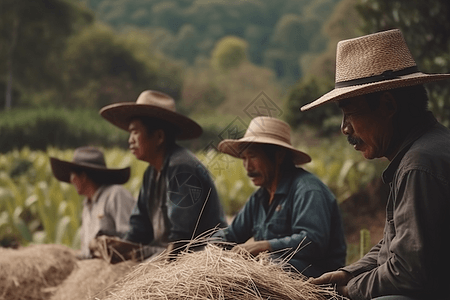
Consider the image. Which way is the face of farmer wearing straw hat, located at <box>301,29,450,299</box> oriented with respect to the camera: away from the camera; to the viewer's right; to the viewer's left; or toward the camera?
to the viewer's left

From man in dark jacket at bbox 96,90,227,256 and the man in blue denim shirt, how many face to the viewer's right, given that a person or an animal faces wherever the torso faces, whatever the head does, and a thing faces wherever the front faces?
0

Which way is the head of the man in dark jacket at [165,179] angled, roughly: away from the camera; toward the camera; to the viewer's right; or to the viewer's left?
to the viewer's left

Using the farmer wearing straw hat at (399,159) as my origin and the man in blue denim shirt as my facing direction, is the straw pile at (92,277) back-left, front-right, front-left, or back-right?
front-left

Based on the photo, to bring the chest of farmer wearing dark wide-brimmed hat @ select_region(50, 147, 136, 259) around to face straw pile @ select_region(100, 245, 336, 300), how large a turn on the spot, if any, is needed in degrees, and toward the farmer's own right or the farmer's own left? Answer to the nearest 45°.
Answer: approximately 45° to the farmer's own left

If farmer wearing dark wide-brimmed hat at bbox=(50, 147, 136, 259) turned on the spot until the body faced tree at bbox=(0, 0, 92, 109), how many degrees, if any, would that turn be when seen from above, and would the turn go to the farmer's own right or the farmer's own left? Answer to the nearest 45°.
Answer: approximately 135° to the farmer's own right

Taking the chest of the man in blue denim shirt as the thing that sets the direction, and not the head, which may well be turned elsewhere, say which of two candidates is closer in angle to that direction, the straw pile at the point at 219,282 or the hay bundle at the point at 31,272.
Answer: the straw pile

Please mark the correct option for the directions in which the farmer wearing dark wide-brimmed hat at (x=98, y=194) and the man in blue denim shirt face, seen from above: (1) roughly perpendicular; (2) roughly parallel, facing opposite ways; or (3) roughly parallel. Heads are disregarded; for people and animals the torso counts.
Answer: roughly parallel

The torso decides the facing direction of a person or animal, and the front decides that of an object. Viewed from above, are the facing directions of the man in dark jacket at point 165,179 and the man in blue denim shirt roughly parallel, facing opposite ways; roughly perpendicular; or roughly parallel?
roughly parallel

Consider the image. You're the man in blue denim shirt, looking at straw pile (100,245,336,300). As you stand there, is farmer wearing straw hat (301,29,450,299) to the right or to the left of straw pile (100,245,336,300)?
left

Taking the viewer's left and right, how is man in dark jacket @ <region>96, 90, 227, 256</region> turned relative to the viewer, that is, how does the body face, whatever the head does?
facing the viewer and to the left of the viewer

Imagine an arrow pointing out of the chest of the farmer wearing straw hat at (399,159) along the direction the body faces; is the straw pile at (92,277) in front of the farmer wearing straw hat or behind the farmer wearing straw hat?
in front

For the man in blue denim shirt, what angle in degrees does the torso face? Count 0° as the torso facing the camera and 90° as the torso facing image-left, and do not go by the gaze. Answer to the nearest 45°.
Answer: approximately 45°

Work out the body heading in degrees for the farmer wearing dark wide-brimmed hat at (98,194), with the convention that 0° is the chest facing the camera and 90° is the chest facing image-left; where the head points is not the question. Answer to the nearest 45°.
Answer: approximately 45°

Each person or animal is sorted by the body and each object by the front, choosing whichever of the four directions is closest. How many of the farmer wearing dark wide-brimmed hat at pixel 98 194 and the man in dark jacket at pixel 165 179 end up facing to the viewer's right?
0

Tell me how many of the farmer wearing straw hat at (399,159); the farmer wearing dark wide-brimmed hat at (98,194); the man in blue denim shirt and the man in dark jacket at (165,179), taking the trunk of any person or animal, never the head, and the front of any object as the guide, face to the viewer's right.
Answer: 0

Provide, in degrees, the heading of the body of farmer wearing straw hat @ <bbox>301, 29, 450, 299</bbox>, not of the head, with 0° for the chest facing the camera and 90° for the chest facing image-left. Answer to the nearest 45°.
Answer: approximately 90°

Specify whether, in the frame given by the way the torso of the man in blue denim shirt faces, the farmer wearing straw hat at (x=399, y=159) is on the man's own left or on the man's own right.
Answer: on the man's own left

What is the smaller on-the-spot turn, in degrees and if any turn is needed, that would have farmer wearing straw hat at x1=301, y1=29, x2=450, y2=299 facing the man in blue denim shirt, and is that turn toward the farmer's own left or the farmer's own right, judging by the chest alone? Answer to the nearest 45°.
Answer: approximately 45° to the farmer's own right
